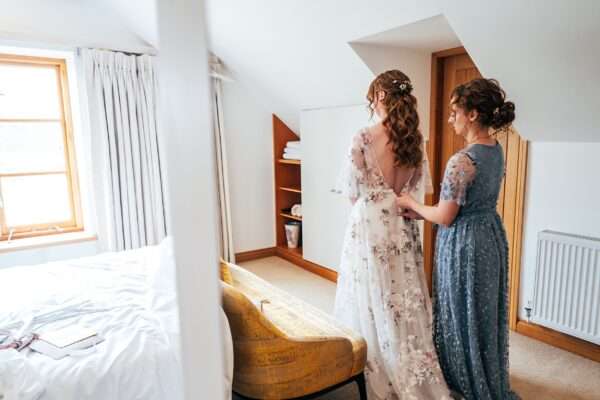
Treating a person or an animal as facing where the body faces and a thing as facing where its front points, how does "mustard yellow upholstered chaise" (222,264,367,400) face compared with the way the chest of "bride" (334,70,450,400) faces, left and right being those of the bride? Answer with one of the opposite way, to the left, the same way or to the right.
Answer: to the right

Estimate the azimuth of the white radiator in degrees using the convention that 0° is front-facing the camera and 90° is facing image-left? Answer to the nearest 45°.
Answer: approximately 45°

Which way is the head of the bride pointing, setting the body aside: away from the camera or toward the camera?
away from the camera

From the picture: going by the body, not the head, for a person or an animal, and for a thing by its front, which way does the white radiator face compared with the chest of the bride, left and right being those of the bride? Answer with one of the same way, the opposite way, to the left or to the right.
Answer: to the left

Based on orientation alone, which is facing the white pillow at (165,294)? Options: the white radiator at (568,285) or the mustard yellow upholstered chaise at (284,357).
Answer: the white radiator

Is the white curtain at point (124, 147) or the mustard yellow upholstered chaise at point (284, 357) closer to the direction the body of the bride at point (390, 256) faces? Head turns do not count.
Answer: the white curtain

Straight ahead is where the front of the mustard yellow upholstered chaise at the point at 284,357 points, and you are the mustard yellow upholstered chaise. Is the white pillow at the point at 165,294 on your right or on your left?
on your left

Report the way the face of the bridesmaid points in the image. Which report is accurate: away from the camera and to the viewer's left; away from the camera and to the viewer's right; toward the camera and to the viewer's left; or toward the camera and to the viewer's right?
away from the camera and to the viewer's left

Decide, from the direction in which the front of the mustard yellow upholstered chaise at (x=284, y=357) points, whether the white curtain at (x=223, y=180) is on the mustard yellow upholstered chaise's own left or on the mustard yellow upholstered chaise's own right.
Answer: on the mustard yellow upholstered chaise's own left
